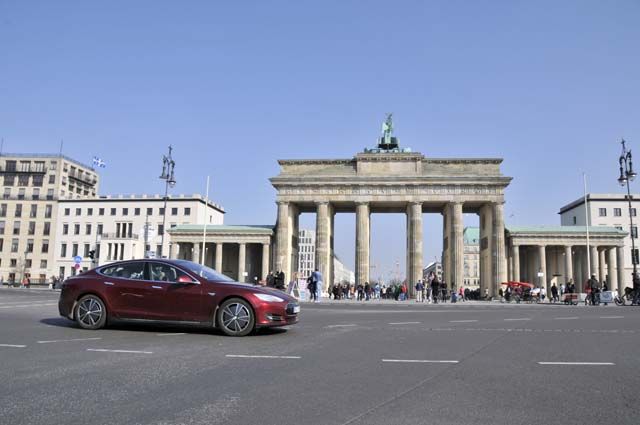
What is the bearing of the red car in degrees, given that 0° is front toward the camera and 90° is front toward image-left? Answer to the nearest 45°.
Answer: approximately 270°
